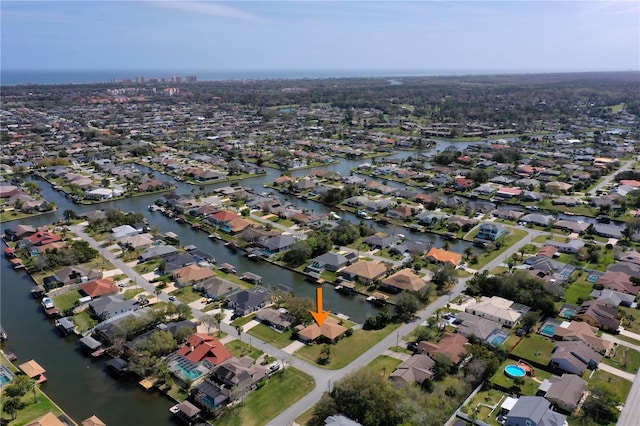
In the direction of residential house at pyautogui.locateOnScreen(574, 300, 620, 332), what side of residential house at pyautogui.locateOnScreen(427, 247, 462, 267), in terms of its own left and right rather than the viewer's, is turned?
left

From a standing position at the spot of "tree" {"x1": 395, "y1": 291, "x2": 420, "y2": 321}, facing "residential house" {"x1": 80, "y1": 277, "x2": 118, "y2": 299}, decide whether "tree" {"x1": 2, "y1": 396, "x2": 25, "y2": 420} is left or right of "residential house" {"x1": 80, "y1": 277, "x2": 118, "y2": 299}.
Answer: left

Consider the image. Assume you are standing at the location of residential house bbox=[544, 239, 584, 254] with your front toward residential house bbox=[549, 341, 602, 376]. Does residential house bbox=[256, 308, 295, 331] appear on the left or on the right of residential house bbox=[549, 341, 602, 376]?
right

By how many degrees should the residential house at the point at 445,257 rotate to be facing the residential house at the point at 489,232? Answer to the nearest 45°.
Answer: approximately 90° to its left

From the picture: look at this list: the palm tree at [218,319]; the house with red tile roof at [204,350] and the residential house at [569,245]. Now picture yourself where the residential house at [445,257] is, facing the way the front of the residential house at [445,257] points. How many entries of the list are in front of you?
2

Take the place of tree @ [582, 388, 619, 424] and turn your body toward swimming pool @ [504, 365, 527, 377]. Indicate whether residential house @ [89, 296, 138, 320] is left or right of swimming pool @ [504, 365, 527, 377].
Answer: left

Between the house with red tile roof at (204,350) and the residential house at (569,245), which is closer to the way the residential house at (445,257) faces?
the house with red tile roof

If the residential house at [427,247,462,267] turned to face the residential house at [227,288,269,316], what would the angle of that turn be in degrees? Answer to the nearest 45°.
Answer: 0° — it already faces it
